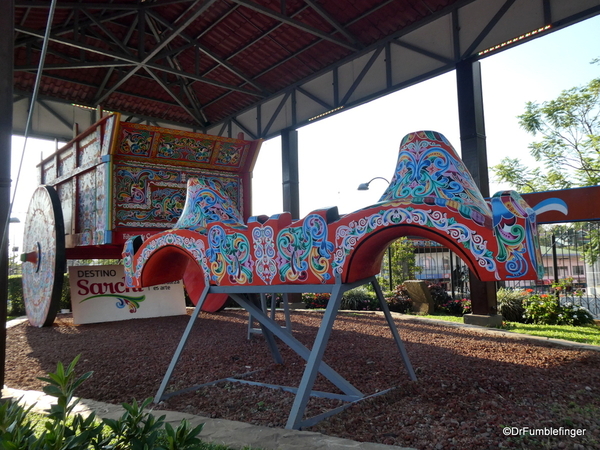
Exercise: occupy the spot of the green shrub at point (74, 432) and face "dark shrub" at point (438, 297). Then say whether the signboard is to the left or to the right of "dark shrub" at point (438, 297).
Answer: left

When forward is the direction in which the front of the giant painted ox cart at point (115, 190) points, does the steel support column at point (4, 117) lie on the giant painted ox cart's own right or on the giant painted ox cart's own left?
on the giant painted ox cart's own right

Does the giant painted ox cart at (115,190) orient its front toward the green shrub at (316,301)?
no

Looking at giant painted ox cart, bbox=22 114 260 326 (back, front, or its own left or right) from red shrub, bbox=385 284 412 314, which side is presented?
left

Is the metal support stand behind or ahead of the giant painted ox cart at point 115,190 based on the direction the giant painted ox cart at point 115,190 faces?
ahead

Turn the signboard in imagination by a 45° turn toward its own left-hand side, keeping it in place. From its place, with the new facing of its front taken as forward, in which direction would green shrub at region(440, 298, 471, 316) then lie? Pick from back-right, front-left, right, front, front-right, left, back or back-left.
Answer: front

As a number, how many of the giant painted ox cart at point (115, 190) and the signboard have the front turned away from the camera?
0

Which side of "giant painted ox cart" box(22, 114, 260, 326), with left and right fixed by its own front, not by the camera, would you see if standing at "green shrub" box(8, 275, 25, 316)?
back

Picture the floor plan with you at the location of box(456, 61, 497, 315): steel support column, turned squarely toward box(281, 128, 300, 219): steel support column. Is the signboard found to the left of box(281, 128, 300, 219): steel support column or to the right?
left

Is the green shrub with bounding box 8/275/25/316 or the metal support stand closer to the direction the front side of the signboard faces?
the metal support stand

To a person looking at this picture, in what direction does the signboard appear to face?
facing the viewer and to the right of the viewer

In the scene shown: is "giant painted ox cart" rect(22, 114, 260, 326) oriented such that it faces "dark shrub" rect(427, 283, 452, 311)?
no

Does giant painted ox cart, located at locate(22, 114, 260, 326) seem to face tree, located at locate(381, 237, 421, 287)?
no

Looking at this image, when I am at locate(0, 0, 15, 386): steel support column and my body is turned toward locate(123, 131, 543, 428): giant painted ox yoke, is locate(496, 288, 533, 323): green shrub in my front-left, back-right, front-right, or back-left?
front-left
